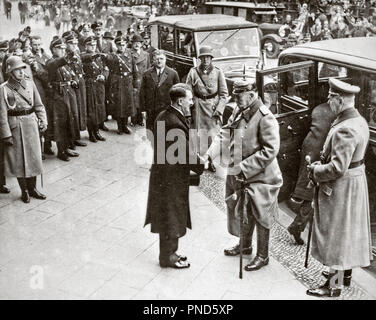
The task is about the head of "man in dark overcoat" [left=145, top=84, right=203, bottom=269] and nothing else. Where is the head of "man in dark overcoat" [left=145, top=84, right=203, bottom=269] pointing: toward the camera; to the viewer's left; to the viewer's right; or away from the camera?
to the viewer's right

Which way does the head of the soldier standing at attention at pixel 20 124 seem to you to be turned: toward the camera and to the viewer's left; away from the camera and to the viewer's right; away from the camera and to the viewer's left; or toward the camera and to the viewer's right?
toward the camera and to the viewer's right

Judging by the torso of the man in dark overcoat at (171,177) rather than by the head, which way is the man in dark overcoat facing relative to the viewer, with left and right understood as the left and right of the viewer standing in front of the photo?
facing to the right of the viewer

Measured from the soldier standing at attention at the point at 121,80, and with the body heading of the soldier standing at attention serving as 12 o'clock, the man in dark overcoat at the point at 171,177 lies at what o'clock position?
The man in dark overcoat is roughly at 12 o'clock from the soldier standing at attention.

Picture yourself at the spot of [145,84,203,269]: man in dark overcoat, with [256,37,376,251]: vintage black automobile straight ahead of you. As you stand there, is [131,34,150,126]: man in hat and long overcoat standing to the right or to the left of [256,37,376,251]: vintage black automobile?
left

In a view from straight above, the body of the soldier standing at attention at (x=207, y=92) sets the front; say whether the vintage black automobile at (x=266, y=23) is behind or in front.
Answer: behind

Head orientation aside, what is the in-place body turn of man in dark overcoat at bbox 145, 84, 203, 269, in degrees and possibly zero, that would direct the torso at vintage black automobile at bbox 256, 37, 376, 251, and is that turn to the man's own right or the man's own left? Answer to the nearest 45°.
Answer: approximately 45° to the man's own left

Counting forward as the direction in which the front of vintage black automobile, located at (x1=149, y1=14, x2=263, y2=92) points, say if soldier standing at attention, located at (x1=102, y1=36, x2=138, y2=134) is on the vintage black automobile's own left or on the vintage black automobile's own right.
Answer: on the vintage black automobile's own right

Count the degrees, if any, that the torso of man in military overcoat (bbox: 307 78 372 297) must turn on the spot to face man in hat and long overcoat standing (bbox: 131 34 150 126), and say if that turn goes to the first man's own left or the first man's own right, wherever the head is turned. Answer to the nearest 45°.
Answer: approximately 45° to the first man's own right

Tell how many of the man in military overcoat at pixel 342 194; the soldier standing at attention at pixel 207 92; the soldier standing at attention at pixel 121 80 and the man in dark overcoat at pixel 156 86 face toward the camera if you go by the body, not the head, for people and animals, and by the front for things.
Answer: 3

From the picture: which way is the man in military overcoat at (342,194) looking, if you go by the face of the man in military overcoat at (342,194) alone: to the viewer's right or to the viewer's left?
to the viewer's left
